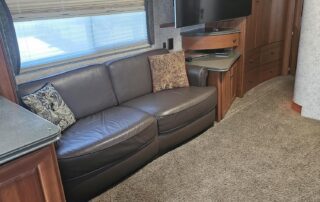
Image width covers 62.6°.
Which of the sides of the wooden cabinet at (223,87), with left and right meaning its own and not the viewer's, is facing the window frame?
right

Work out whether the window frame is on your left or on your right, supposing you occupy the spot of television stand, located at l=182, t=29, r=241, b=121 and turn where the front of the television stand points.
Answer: on your right

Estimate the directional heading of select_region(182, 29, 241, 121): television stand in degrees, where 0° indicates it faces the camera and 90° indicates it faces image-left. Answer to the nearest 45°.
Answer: approximately 315°

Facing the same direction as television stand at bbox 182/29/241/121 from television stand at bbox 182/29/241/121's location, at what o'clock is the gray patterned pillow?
The gray patterned pillow is roughly at 3 o'clock from the television stand.

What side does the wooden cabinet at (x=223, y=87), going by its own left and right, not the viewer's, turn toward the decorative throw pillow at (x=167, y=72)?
right

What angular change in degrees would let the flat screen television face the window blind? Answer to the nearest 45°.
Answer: approximately 90° to its right

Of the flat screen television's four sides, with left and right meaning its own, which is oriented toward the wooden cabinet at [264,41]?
left
